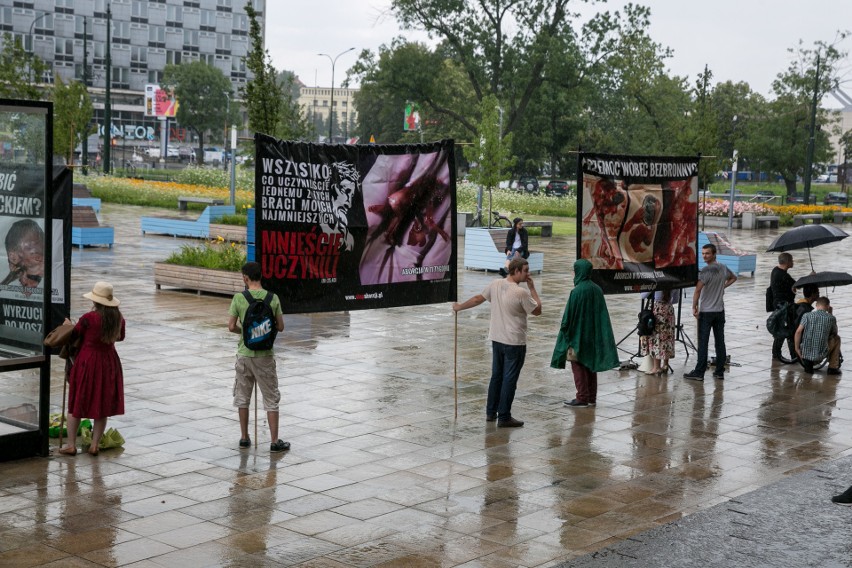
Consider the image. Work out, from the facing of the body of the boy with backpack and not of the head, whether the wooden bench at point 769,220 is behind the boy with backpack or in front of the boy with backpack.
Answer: in front

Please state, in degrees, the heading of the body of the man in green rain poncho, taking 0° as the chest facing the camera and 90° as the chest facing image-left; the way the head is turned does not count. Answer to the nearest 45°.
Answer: approximately 135°

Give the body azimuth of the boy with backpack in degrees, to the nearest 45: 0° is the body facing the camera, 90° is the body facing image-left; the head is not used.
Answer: approximately 180°

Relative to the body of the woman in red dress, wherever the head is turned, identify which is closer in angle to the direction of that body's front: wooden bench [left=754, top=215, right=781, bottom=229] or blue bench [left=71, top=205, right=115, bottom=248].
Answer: the blue bench

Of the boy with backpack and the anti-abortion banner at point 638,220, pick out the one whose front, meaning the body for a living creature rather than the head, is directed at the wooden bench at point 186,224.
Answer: the boy with backpack

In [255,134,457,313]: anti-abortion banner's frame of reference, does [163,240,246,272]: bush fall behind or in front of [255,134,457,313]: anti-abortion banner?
behind

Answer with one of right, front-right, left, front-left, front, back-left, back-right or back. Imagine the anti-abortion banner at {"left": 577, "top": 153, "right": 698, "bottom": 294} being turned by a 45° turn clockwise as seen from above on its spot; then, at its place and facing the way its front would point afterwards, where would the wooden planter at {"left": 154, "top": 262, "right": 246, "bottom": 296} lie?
right

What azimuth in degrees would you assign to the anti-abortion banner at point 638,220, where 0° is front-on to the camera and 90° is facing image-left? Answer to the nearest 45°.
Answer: approximately 0°

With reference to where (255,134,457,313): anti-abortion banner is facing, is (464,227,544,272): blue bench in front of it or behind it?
behind

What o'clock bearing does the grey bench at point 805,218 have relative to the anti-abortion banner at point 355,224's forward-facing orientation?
The grey bench is roughly at 7 o'clock from the anti-abortion banner.

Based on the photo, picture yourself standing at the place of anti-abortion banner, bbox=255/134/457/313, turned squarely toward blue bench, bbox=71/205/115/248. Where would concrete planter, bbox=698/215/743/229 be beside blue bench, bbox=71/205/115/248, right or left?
right
